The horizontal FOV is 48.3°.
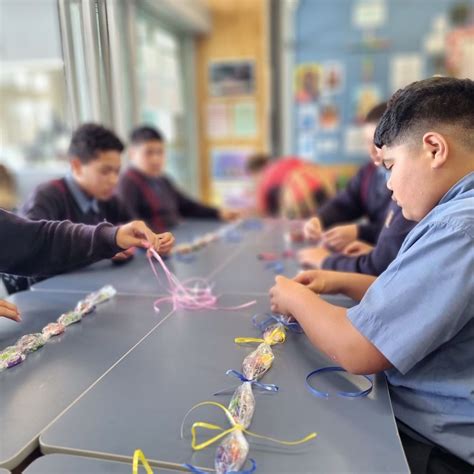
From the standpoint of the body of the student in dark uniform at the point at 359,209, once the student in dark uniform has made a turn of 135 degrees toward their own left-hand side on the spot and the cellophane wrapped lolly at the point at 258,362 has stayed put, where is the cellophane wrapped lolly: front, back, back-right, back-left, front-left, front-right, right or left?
right

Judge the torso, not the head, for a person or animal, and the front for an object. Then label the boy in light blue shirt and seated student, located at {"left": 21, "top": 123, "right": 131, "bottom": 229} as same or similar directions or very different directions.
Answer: very different directions

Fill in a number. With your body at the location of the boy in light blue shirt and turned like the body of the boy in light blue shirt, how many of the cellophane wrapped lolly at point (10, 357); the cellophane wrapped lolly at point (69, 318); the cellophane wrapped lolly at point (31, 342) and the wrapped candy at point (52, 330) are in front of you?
4

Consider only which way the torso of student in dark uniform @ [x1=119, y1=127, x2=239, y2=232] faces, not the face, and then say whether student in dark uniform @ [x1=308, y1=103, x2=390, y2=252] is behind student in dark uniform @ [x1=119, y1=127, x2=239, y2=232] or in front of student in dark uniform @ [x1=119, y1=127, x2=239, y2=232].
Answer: in front

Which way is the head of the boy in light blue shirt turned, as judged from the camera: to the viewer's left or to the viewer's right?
to the viewer's left

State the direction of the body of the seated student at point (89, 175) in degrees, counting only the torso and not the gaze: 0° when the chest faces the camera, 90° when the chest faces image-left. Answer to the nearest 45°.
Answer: approximately 315°

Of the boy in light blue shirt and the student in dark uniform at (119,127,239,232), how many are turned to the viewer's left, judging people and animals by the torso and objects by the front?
1

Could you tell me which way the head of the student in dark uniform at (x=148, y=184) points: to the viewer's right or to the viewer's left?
to the viewer's right

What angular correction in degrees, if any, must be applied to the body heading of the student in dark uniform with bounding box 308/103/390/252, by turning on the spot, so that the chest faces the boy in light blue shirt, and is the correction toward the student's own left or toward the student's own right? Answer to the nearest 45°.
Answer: approximately 45° to the student's own left

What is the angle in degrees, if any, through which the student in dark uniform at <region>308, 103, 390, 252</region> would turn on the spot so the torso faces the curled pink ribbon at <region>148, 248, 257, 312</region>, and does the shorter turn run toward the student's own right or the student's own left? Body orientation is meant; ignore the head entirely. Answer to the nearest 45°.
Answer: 0° — they already face it

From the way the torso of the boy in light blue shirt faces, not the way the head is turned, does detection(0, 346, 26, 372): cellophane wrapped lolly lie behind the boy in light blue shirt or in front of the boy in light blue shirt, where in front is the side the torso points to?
in front

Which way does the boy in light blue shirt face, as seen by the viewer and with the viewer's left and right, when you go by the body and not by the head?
facing to the left of the viewer
